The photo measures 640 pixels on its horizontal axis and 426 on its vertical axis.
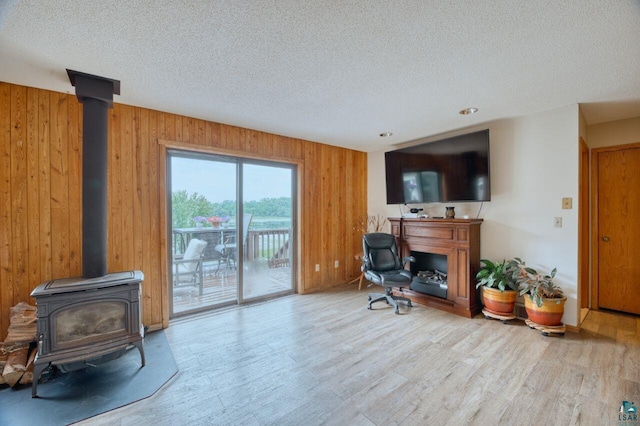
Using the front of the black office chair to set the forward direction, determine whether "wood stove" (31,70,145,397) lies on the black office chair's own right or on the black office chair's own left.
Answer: on the black office chair's own right

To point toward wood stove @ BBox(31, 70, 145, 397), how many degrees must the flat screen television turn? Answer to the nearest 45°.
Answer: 0° — it already faces it
